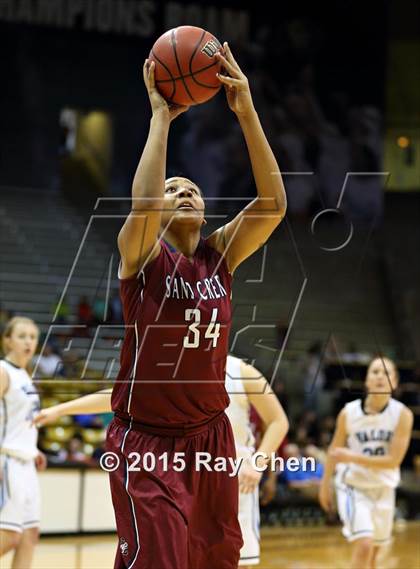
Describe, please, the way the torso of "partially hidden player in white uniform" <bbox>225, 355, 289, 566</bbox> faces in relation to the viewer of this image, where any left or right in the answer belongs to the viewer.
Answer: facing the viewer and to the left of the viewer

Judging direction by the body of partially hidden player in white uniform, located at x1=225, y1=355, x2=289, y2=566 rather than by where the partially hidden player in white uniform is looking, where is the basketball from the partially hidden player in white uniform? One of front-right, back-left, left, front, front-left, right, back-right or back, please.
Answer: front-left

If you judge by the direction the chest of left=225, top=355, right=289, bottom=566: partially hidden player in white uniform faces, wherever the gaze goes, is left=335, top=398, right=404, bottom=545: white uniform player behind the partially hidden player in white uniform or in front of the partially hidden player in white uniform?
behind

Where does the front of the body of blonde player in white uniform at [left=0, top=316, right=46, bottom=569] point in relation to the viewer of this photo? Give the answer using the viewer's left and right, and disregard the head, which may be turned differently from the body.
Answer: facing the viewer and to the right of the viewer

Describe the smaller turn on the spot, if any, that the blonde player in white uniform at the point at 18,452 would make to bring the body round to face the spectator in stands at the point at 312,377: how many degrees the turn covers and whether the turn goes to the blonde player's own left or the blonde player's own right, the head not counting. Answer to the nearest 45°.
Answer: approximately 90° to the blonde player's own left

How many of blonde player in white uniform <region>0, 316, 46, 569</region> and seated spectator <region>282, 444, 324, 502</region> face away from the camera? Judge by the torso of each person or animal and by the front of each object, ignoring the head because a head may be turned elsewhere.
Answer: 0

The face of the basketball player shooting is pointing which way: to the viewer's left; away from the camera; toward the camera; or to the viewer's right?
toward the camera

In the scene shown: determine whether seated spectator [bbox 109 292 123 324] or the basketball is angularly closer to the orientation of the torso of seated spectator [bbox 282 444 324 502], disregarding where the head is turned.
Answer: the basketball

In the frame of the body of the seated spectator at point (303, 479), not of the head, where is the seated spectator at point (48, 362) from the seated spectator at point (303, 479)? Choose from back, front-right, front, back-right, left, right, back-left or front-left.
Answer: right

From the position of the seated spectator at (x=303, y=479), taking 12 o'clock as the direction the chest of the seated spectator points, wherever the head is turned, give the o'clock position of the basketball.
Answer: The basketball is roughly at 12 o'clock from the seated spectator.

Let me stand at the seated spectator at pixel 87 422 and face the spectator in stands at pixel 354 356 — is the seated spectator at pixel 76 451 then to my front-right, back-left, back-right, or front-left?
back-right

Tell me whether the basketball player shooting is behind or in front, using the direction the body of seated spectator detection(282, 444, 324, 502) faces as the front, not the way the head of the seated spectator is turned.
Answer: in front

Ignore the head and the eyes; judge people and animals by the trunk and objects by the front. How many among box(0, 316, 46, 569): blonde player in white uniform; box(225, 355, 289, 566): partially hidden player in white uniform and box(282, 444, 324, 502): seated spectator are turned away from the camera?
0

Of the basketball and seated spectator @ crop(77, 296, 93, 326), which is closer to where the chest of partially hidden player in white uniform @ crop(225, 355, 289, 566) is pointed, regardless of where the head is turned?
the basketball

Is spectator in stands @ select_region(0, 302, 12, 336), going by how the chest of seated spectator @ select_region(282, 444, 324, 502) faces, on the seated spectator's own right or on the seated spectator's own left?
on the seated spectator's own right

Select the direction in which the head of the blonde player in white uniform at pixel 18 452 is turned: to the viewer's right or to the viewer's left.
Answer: to the viewer's right

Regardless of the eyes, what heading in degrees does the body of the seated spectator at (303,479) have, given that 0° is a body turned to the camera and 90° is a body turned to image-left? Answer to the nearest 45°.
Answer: approximately 0°

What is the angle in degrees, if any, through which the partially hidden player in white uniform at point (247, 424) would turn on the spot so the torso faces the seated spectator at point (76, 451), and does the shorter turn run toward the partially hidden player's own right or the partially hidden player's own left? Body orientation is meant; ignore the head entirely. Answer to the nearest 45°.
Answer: approximately 90° to the partially hidden player's own right
